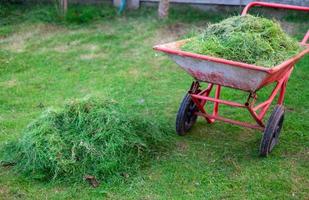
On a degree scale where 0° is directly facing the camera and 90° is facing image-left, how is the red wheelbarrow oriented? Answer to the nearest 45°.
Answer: approximately 45°

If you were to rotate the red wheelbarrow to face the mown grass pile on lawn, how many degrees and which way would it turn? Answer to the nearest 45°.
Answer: approximately 45° to its right
